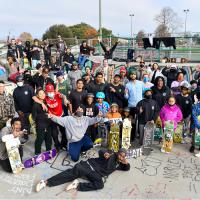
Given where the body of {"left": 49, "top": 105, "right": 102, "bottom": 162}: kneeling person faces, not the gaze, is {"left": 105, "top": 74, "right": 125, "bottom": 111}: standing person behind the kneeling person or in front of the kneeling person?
behind

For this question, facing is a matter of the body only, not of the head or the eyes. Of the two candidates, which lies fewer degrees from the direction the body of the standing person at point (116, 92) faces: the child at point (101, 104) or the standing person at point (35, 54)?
the child

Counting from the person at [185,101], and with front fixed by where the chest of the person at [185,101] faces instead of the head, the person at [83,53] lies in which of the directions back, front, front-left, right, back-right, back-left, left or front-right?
back-right

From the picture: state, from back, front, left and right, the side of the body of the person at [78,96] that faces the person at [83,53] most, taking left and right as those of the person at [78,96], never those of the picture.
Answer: back

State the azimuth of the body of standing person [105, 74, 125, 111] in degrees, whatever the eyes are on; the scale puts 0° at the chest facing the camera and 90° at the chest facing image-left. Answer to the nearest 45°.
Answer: approximately 0°

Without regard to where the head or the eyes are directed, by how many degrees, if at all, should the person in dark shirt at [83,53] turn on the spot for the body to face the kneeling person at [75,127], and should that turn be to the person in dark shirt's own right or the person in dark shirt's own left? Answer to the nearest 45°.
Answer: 0° — they already face them
